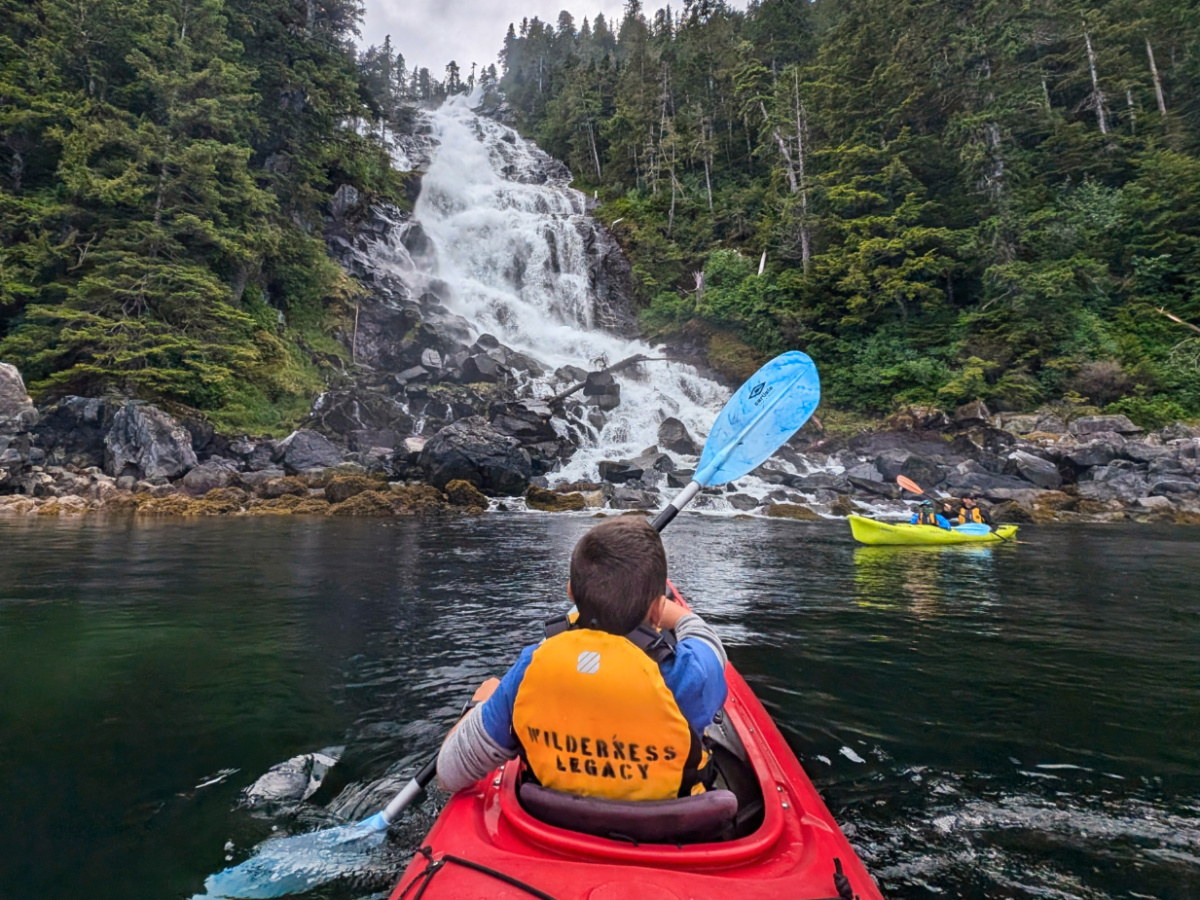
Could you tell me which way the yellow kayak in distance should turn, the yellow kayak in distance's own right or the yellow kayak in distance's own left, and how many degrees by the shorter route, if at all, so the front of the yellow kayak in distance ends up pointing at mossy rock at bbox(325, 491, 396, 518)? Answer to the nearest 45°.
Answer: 0° — it already faces it

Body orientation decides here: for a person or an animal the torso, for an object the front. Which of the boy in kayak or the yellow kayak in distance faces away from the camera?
the boy in kayak

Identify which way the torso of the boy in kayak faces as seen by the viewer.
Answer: away from the camera

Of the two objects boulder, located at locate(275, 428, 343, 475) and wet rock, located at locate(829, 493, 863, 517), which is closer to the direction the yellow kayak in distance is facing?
the boulder

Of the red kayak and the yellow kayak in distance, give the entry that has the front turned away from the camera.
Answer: the red kayak

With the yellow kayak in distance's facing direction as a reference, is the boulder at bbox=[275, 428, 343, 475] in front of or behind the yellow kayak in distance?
in front

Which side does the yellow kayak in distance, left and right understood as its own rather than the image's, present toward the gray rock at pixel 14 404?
front

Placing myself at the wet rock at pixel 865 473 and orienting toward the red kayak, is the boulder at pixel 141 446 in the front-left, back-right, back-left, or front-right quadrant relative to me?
front-right

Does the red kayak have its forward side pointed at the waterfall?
yes

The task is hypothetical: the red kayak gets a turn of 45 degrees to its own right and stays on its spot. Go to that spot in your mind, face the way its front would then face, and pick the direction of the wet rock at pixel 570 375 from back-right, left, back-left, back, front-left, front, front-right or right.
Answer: front-left

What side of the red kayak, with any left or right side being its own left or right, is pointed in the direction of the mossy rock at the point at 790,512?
front

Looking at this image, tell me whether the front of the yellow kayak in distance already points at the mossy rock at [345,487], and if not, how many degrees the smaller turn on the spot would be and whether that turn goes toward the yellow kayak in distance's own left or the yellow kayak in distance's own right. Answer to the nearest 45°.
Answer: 0° — it already faces it

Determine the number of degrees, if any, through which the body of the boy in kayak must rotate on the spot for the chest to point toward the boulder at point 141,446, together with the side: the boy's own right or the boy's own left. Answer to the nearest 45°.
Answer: approximately 45° to the boy's own left

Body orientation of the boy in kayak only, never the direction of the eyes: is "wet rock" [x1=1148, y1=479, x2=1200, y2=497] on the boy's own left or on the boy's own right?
on the boy's own right

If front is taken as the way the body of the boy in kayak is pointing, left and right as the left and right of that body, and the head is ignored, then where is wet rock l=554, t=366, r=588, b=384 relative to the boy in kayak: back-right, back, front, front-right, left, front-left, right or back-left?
front

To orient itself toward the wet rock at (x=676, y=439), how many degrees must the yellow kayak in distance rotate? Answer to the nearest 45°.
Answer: approximately 45° to its right

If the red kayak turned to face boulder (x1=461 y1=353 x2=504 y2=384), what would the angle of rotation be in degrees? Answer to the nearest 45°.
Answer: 0° — it already faces it

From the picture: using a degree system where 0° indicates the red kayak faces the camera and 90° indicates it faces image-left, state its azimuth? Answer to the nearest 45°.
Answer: approximately 180°

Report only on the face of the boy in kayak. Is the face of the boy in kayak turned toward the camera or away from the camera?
away from the camera

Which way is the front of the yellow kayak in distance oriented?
to the viewer's left
